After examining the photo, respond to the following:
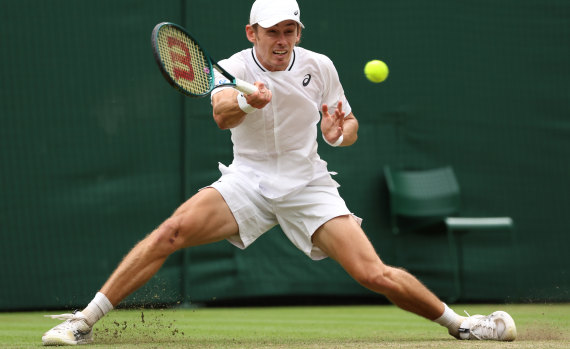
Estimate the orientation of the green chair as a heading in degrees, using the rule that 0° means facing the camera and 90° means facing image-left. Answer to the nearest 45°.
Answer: approximately 225°

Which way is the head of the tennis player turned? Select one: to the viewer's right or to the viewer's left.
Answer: to the viewer's right

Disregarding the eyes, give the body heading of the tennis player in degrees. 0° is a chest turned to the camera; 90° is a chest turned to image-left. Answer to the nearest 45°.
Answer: approximately 0°

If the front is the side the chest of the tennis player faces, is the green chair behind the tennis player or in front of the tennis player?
behind

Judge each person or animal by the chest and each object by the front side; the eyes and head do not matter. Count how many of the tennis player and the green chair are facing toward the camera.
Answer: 1

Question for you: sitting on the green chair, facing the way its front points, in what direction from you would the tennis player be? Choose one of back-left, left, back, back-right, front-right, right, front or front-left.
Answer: back-right
